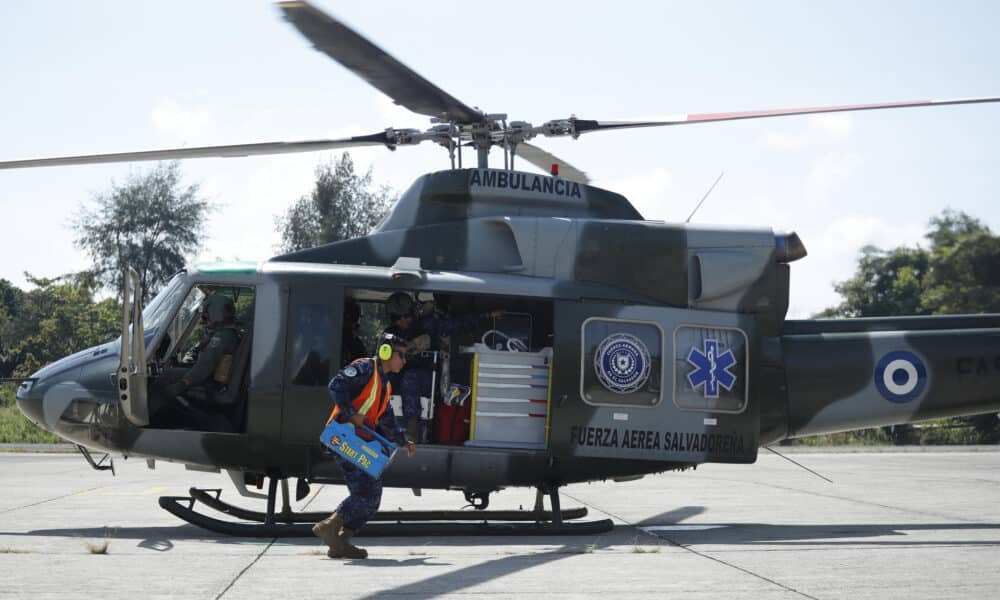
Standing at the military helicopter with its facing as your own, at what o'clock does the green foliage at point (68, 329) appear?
The green foliage is roughly at 2 o'clock from the military helicopter.

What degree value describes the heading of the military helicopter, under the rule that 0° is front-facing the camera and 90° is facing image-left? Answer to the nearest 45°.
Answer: approximately 90°

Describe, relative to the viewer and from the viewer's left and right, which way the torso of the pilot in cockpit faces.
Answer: facing to the left of the viewer

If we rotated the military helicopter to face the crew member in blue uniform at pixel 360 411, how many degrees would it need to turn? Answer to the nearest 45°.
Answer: approximately 45° to its left
